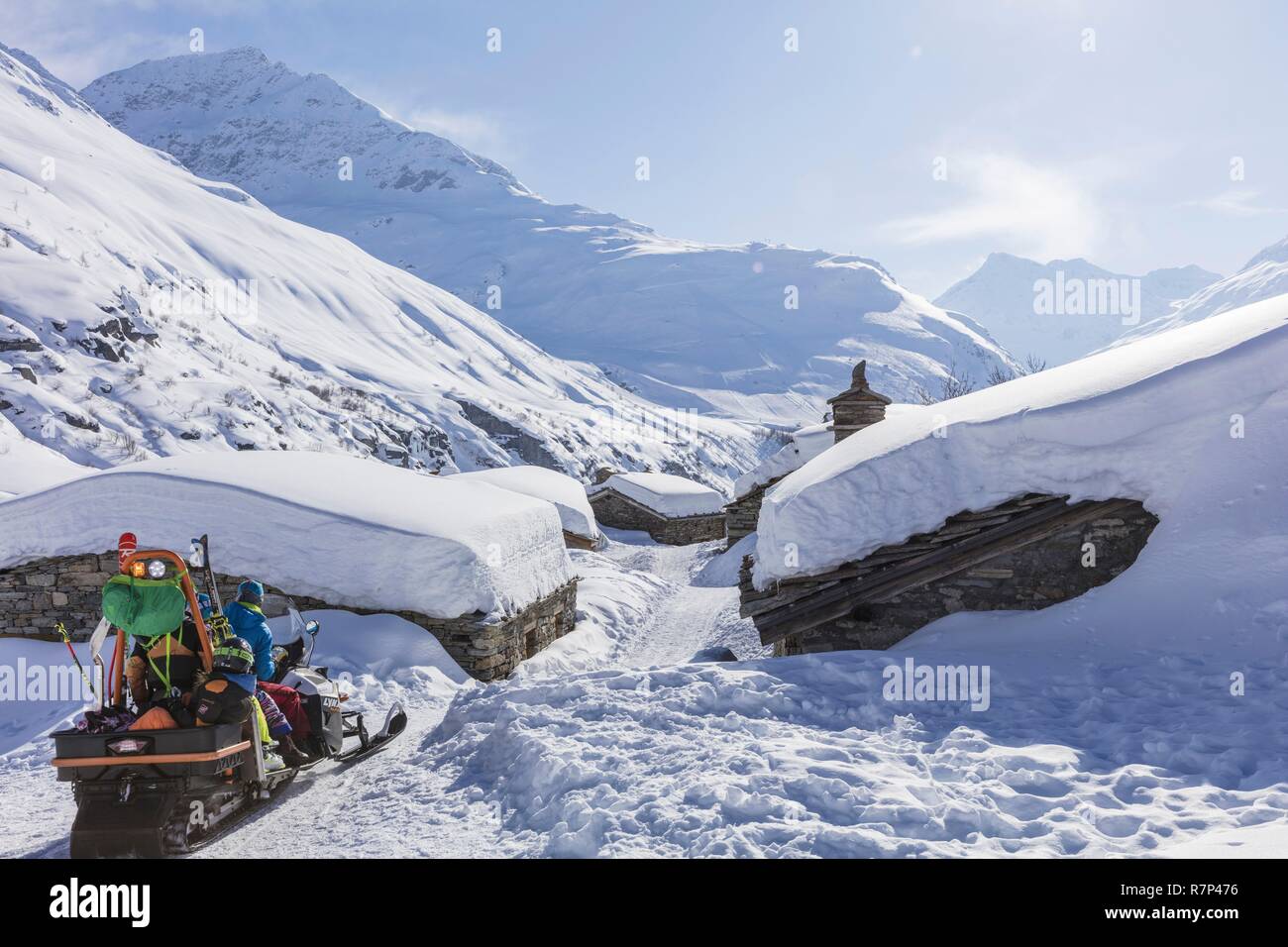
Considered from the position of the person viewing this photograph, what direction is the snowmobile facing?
facing away from the viewer and to the right of the viewer

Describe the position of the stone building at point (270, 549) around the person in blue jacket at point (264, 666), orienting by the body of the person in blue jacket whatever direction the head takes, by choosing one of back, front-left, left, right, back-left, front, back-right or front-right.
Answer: front-left

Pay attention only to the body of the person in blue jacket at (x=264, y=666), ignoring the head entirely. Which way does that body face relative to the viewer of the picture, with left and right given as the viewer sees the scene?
facing away from the viewer and to the right of the viewer

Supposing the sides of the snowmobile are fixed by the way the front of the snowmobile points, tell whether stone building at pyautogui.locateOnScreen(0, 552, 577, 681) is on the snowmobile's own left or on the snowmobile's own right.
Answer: on the snowmobile's own left
